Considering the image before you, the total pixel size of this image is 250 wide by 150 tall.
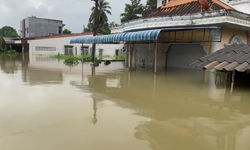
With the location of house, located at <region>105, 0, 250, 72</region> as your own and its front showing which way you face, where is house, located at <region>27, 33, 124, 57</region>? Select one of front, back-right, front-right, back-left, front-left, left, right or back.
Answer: right

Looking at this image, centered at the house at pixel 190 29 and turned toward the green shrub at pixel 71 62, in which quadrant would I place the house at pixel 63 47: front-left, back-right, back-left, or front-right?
front-right

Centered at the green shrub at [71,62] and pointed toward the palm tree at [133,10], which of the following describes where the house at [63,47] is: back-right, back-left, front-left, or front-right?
front-left

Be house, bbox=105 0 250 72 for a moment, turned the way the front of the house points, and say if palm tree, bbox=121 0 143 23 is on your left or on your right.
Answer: on your right

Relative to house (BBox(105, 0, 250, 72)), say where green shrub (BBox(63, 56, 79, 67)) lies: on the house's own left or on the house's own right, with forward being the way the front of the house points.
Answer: on the house's own right

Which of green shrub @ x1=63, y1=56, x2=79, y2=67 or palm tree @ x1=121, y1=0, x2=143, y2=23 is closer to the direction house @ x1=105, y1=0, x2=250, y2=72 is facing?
the green shrub

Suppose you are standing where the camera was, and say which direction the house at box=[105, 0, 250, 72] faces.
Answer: facing the viewer and to the left of the viewer
